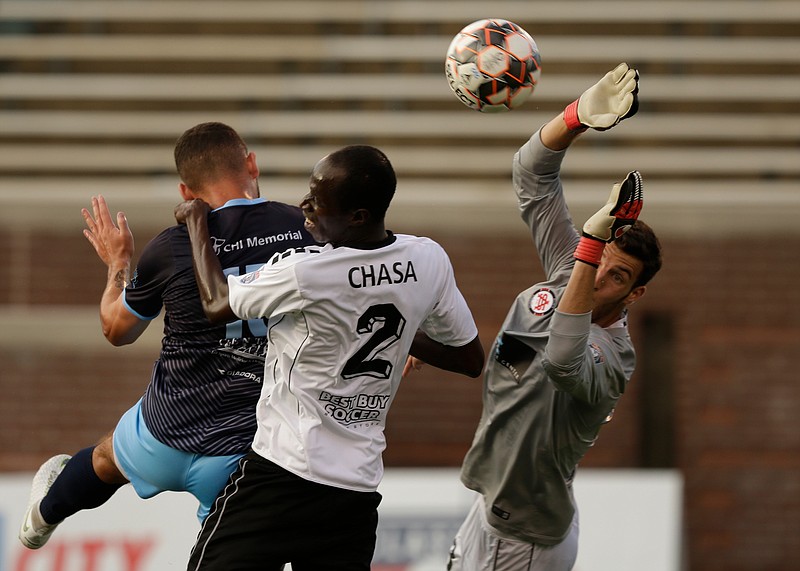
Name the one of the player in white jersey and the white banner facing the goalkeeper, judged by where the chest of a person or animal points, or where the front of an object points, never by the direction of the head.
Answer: the white banner

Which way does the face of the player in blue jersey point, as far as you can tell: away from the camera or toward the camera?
away from the camera

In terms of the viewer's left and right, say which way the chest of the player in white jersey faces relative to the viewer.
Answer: facing away from the viewer and to the left of the viewer

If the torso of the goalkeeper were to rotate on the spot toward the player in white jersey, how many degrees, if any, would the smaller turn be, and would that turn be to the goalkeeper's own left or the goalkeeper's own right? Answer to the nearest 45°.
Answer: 0° — they already face them

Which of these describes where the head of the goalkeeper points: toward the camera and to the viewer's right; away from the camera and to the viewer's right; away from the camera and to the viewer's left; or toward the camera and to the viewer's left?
toward the camera and to the viewer's left

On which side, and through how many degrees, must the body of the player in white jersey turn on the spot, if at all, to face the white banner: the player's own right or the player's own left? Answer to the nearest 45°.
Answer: approximately 45° to the player's own right

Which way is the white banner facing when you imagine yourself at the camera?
facing the viewer

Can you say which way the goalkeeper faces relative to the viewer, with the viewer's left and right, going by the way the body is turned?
facing the viewer and to the left of the viewer

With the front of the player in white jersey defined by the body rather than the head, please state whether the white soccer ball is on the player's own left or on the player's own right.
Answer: on the player's own right

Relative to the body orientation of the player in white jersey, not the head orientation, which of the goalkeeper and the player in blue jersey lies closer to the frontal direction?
the player in blue jersey

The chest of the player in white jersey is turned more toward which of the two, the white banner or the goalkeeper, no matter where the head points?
the white banner

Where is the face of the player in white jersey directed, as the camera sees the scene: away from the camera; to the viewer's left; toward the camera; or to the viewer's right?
to the viewer's left

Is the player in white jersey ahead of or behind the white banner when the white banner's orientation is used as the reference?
ahead

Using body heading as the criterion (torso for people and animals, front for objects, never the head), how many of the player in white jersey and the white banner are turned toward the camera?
1
